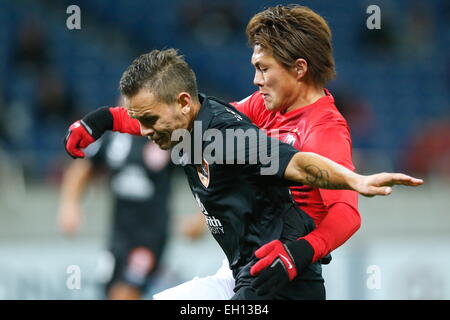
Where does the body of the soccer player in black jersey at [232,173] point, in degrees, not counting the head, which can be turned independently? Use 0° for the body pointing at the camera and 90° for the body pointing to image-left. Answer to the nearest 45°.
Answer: approximately 90°

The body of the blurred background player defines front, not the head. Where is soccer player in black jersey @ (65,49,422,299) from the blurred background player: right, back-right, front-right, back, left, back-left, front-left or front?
front

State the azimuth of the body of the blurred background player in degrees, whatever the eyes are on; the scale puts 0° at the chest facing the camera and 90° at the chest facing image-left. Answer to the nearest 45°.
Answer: approximately 0°

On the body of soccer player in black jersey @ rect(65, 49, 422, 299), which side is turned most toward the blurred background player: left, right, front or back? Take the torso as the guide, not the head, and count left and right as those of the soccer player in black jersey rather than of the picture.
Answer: right

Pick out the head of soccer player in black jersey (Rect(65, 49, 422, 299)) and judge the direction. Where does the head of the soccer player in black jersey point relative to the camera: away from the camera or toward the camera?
toward the camera
